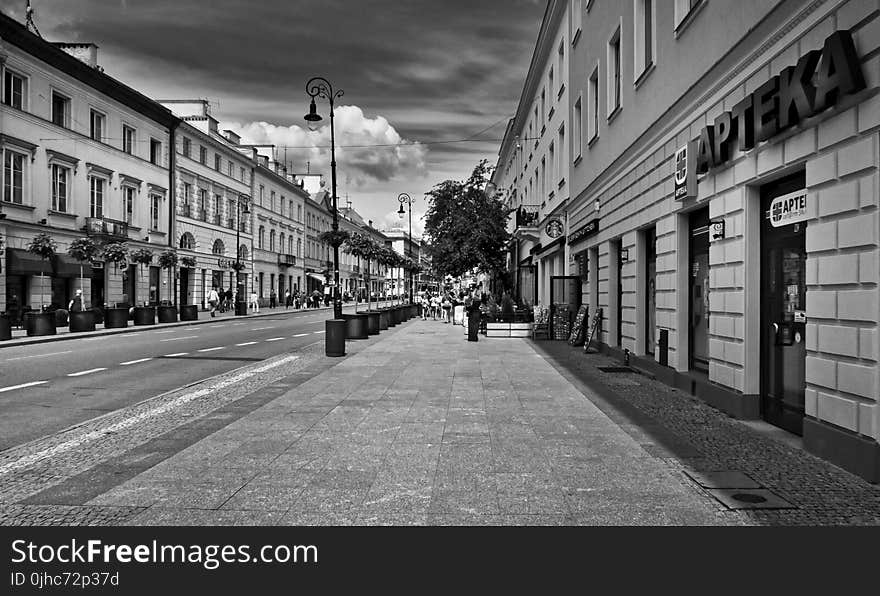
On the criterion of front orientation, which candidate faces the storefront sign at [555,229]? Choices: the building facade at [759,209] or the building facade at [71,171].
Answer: the building facade at [71,171]

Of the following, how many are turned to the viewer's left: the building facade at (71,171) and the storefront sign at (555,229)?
0

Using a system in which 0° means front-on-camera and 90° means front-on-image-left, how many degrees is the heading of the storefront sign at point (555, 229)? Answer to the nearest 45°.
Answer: approximately 0°

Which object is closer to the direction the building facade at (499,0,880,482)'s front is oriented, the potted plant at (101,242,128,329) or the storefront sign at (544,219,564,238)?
the potted plant

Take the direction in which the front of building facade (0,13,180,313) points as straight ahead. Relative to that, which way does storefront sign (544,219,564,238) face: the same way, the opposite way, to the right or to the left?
to the right

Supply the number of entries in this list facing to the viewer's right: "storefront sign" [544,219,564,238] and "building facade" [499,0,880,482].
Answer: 0

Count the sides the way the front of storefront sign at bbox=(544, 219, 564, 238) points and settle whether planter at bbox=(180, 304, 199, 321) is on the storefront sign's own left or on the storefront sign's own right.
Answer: on the storefront sign's own right

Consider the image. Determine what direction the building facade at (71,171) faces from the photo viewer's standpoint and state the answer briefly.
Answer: facing the viewer and to the right of the viewer

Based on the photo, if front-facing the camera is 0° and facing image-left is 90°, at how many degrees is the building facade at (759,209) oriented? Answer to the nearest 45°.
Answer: approximately 45°

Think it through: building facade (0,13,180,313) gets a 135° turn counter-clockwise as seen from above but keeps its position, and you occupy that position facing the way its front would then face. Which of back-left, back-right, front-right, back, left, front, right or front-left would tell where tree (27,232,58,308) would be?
back

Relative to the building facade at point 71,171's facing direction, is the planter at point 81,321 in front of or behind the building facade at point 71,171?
in front
